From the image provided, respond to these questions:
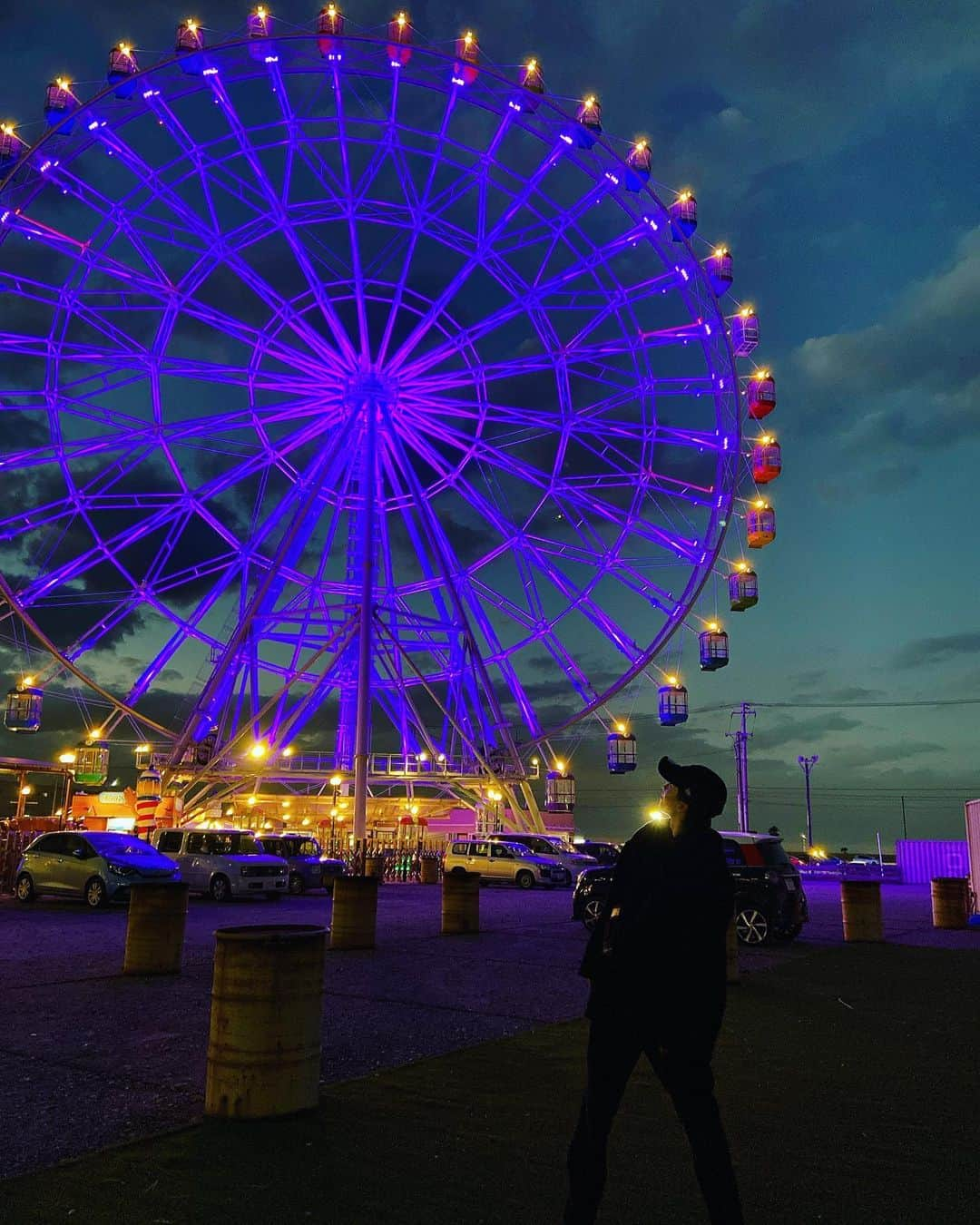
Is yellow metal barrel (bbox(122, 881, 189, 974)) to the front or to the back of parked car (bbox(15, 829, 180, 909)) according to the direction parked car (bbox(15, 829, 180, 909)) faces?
to the front

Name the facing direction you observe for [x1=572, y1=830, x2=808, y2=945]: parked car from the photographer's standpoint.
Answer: facing away from the viewer and to the left of the viewer

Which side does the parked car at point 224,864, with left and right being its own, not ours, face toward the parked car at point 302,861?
left

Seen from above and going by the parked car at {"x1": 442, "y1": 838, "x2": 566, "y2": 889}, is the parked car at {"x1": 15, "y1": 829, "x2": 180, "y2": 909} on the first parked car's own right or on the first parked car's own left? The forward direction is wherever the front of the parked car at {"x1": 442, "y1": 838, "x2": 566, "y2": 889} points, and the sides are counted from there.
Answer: on the first parked car's own right

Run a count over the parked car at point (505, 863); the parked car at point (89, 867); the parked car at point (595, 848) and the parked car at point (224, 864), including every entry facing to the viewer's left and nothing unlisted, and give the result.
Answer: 0

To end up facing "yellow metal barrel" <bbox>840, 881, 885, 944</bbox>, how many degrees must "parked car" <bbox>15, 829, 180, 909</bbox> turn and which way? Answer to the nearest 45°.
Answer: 0° — it already faces it

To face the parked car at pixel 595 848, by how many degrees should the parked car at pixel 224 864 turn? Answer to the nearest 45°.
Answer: approximately 90° to its left

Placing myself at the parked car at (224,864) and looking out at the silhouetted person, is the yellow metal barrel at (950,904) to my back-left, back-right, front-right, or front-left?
front-left

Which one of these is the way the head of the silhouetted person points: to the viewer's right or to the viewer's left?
to the viewer's left

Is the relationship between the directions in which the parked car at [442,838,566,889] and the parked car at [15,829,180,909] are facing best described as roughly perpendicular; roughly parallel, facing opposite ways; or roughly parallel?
roughly parallel

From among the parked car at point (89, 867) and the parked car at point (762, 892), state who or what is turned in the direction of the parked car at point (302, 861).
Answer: the parked car at point (762, 892)

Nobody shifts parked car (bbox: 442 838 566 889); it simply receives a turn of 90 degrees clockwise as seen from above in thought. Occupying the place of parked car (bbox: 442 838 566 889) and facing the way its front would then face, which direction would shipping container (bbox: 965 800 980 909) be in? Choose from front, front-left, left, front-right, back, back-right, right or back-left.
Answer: left

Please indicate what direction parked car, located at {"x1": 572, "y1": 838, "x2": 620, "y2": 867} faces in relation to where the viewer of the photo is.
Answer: facing the viewer and to the right of the viewer
